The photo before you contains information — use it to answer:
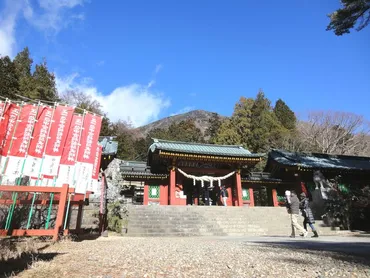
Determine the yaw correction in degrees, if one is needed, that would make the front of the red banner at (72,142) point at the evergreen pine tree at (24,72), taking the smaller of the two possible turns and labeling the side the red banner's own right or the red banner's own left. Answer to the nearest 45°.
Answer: approximately 180°

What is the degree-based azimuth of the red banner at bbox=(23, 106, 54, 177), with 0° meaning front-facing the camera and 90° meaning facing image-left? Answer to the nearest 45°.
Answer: approximately 0°

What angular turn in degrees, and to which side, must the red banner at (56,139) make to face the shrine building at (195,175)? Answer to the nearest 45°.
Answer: approximately 135° to its left

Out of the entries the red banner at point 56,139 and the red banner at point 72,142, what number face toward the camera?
2

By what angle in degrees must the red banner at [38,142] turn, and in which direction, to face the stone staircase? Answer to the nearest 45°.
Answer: approximately 90° to its left

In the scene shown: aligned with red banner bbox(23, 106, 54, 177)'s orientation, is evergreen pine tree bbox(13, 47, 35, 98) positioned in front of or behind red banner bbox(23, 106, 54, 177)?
behind

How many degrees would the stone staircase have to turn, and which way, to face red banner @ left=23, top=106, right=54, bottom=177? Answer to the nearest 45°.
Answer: approximately 45° to its right

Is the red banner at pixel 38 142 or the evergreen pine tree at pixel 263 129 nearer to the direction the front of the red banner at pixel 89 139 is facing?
the red banner
